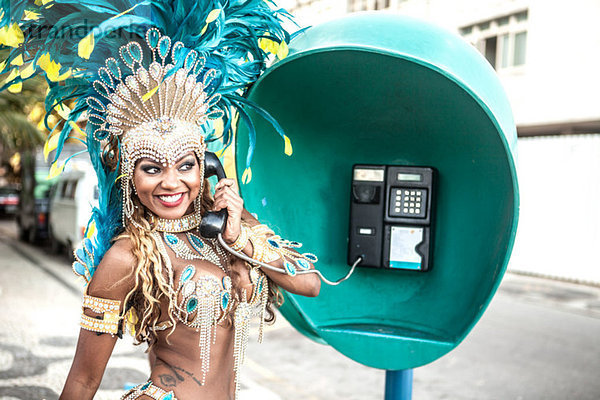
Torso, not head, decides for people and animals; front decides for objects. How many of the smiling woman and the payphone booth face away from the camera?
0

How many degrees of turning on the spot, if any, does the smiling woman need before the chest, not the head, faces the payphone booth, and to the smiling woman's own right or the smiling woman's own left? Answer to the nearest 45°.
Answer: approximately 90° to the smiling woman's own left

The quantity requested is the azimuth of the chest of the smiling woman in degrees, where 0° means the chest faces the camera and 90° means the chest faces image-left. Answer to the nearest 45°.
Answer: approximately 315°

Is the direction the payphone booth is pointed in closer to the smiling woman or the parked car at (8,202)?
the smiling woman

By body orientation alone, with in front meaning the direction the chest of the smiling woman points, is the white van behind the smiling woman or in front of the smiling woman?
behind

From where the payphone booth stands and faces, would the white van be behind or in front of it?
behind

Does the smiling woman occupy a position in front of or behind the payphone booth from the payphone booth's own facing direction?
in front

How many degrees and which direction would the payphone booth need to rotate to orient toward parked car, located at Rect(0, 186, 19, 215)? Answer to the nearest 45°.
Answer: approximately 135° to its right

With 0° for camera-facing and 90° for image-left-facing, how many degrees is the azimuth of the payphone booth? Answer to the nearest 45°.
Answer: approximately 0°

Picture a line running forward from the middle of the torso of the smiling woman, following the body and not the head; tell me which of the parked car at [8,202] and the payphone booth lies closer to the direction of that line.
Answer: the payphone booth
